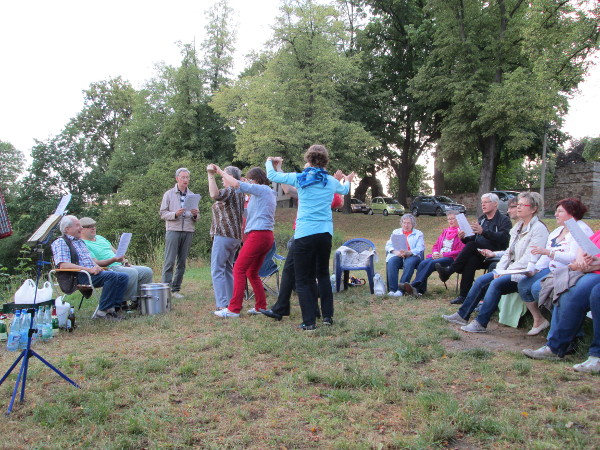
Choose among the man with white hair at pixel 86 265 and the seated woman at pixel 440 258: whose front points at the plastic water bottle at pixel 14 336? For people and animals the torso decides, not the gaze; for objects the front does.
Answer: the seated woman

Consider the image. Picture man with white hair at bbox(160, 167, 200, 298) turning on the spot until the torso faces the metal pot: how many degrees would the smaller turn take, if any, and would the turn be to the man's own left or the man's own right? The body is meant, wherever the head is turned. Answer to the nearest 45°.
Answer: approximately 45° to the man's own right

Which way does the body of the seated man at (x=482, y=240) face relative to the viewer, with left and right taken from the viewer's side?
facing the viewer and to the left of the viewer

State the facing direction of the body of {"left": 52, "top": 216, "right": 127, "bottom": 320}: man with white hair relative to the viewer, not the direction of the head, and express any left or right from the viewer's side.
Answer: facing to the right of the viewer

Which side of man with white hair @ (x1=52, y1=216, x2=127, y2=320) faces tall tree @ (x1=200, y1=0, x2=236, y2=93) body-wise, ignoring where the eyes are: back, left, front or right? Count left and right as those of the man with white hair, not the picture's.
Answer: left

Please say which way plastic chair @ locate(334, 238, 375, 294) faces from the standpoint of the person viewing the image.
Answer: facing the viewer

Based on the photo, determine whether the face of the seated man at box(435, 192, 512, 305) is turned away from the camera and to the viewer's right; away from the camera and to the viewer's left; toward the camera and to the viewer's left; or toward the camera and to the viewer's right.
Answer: toward the camera and to the viewer's left

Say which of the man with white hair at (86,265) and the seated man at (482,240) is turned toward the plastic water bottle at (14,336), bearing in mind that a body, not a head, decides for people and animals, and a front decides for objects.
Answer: the seated man

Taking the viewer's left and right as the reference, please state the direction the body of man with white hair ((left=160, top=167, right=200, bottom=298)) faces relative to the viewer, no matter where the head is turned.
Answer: facing the viewer and to the right of the viewer

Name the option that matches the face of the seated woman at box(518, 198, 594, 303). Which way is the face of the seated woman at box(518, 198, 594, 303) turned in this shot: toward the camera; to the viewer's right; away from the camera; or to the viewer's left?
to the viewer's left

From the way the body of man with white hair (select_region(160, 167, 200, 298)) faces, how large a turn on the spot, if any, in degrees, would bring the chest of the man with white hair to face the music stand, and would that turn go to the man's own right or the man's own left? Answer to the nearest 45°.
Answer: approximately 45° to the man's own right

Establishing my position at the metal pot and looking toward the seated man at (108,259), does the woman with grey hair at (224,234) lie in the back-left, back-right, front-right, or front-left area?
back-right

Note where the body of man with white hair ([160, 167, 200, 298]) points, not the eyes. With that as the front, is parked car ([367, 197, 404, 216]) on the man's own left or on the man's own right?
on the man's own left

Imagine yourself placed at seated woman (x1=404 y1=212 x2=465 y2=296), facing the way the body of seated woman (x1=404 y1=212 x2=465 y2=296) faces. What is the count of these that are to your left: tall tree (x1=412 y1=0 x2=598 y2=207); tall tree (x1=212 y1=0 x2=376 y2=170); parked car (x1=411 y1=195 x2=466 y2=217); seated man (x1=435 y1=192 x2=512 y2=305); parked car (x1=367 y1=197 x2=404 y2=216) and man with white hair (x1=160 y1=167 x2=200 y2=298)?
1

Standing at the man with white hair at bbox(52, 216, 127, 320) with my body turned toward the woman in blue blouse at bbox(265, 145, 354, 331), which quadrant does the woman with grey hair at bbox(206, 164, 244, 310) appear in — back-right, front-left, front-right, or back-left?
front-left

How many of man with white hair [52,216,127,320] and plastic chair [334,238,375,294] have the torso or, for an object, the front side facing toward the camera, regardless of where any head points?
1
